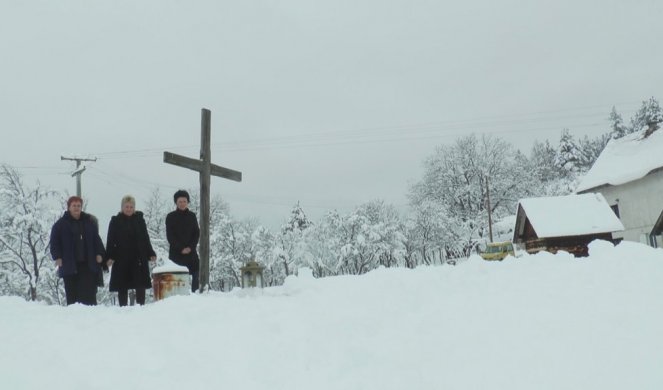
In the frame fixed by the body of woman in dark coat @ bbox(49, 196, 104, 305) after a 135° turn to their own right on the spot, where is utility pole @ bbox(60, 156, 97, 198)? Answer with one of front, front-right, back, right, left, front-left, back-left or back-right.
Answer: front-right

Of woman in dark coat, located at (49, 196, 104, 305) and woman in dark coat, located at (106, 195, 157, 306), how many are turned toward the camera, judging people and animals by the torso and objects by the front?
2

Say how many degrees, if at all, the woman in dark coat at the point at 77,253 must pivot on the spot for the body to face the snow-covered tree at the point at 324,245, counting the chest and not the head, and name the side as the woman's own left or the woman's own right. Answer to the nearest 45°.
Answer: approximately 135° to the woman's own left

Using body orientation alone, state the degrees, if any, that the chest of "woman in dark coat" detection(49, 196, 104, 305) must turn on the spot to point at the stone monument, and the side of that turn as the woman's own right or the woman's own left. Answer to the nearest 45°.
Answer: approximately 90° to the woman's own left

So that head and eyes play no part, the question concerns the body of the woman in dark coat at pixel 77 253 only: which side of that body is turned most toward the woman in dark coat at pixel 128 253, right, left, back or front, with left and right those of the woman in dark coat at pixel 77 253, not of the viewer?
left

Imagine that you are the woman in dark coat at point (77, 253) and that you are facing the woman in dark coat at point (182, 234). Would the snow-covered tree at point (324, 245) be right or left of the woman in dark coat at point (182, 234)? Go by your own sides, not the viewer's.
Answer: left

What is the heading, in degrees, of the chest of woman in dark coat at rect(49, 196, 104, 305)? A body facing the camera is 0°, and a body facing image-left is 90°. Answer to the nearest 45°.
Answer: approximately 0°

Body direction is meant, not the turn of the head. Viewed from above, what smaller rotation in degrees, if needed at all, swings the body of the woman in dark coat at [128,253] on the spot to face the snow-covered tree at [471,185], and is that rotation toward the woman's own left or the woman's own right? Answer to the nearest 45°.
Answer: approximately 135° to the woman's own left
